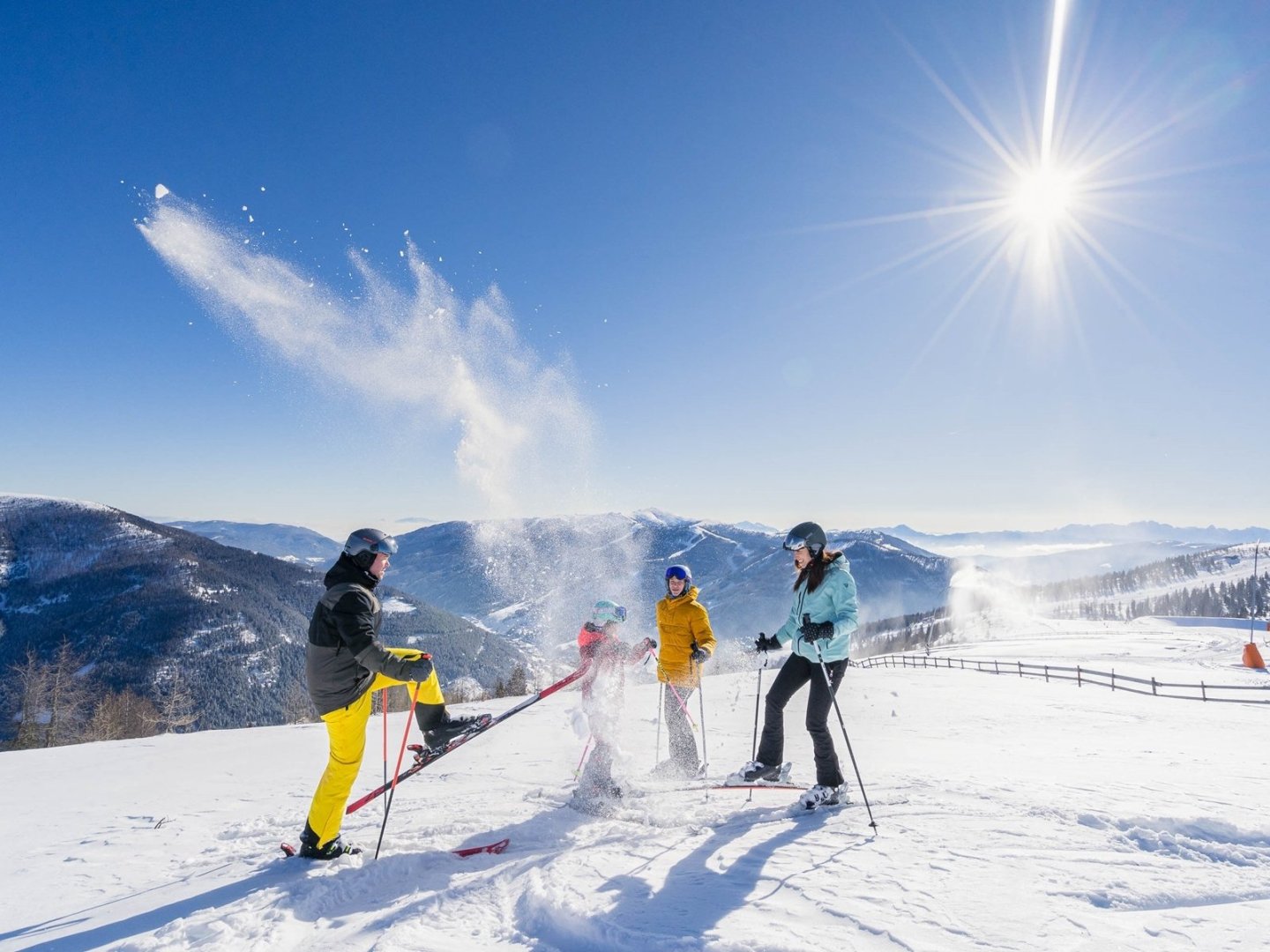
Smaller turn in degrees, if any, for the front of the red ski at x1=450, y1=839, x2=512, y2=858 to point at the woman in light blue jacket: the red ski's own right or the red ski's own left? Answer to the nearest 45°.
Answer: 0° — it already faces them

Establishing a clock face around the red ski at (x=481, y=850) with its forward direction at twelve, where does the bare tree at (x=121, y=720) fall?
The bare tree is roughly at 8 o'clock from the red ski.

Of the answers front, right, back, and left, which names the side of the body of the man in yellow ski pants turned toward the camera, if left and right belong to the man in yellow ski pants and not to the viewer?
right

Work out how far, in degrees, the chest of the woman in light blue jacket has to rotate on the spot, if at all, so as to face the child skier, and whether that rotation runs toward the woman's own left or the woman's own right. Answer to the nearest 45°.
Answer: approximately 45° to the woman's own right

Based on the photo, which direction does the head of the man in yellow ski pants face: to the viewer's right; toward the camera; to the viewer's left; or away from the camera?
to the viewer's right

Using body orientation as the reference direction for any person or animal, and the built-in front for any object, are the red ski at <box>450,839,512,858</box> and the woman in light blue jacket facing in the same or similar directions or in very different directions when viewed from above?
very different directions

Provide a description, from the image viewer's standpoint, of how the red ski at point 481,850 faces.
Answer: facing to the right of the viewer

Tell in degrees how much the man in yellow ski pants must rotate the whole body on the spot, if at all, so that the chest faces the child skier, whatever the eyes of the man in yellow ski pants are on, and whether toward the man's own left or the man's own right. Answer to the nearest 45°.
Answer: approximately 45° to the man's own left

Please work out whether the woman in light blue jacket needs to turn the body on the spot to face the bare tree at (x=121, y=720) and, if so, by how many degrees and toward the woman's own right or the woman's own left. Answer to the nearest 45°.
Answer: approximately 90° to the woman's own right
